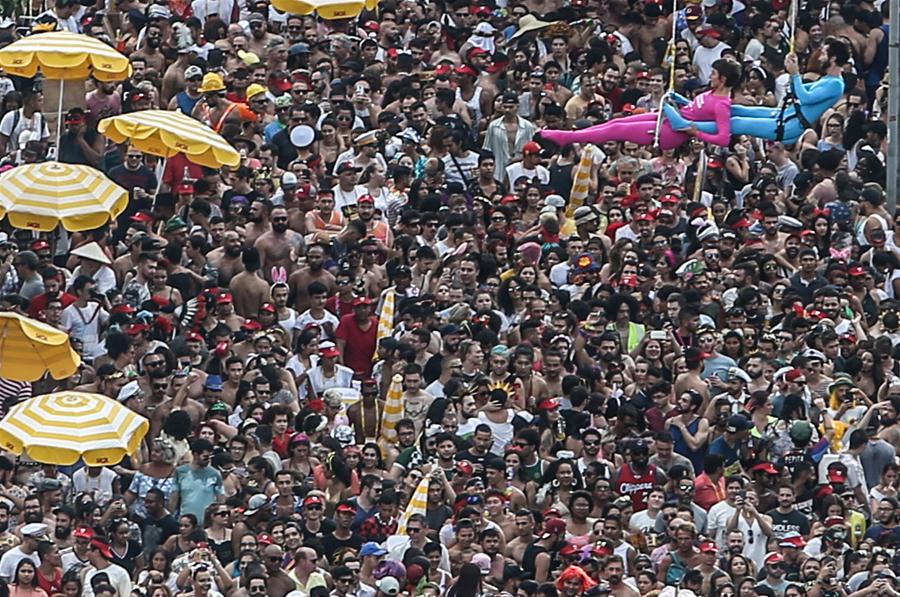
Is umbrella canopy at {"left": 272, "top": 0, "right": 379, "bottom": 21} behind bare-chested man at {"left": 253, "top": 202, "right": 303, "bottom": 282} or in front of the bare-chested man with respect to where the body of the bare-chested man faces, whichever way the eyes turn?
behind

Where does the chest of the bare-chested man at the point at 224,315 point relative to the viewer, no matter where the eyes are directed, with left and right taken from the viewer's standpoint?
facing the viewer

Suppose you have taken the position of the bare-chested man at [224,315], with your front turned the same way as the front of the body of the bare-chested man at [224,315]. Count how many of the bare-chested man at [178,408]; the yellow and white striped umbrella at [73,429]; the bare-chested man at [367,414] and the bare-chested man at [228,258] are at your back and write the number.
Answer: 1

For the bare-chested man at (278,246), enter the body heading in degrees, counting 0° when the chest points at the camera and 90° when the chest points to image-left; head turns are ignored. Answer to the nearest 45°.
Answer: approximately 0°

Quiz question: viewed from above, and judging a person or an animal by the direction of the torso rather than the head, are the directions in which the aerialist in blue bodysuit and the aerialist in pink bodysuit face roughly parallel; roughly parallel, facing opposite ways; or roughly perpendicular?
roughly parallel

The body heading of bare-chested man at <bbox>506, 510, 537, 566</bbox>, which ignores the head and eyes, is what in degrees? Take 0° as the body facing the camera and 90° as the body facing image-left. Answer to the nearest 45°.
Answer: approximately 45°

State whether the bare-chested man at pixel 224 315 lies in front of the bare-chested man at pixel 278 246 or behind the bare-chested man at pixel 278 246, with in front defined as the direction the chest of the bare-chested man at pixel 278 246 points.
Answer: in front

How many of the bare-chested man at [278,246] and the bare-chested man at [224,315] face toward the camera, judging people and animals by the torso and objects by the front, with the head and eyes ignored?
2

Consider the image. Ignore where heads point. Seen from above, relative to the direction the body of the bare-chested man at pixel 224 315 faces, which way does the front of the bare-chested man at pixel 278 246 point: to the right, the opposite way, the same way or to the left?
the same way
